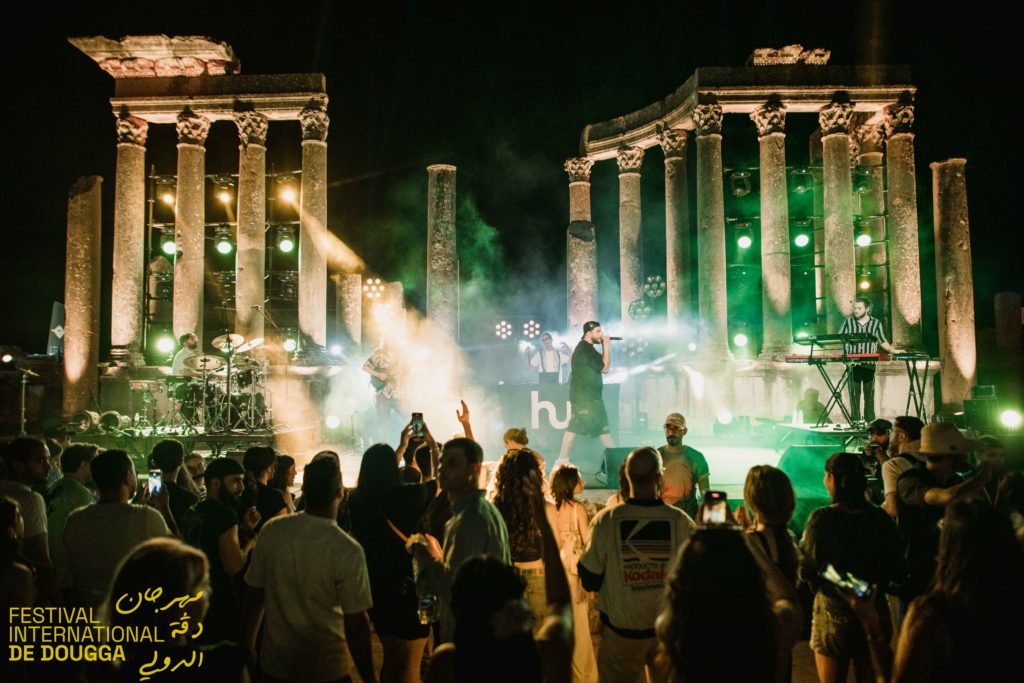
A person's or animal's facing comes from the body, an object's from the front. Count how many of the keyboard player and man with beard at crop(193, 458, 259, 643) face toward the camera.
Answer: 1

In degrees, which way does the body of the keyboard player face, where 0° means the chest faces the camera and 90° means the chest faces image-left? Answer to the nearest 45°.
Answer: approximately 0°

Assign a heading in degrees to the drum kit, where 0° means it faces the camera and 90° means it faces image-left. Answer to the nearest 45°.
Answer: approximately 315°

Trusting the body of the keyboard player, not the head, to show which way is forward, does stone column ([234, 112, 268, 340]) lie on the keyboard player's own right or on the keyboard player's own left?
on the keyboard player's own right

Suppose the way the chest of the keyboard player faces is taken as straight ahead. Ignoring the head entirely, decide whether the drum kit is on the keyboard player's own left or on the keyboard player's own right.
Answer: on the keyboard player's own right

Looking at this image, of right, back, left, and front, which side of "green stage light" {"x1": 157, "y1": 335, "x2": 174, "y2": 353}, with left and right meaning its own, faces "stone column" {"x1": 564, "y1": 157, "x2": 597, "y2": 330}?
left

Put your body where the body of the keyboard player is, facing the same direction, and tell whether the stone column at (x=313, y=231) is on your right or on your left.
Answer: on your right

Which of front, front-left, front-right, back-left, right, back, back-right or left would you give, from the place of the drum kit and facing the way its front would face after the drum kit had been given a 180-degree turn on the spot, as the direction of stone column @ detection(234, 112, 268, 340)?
front-right

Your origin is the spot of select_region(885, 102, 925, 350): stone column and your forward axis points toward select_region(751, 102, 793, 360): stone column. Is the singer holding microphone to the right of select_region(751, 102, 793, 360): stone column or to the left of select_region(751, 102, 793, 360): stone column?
left
